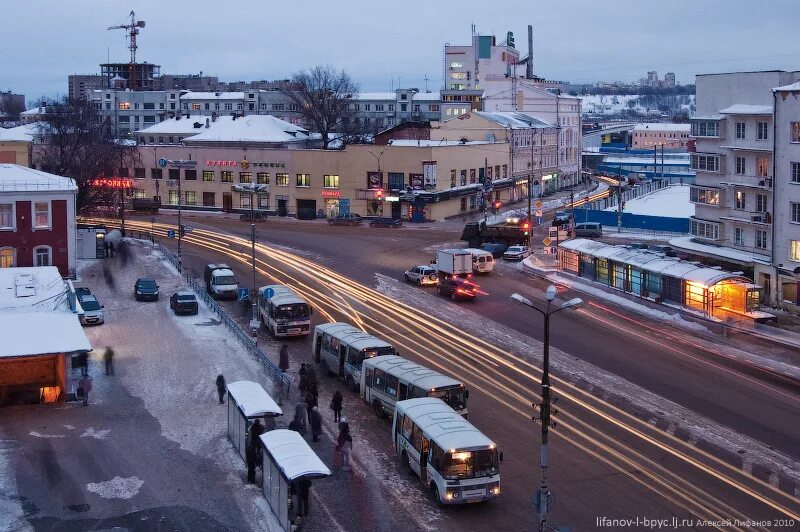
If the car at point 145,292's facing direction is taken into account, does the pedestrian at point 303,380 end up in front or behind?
in front

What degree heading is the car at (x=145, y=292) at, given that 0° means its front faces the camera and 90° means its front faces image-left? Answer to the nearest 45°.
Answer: approximately 0°

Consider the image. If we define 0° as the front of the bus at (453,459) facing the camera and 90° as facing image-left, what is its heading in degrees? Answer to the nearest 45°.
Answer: approximately 315°

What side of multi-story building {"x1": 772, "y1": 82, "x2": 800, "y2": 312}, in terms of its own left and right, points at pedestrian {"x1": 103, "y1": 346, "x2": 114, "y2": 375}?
front

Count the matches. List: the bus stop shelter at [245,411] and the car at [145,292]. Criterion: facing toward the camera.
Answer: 1

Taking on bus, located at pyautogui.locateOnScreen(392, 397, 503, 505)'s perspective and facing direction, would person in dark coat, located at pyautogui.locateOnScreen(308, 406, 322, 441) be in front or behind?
behind

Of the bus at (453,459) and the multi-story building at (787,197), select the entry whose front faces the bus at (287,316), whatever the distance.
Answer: the multi-story building

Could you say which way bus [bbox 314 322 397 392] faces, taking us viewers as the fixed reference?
facing the viewer and to the right of the viewer

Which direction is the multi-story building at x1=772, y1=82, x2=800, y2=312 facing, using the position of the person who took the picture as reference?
facing the viewer and to the left of the viewer

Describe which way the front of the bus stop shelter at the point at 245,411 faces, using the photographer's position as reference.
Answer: facing away from the viewer and to the right of the viewer

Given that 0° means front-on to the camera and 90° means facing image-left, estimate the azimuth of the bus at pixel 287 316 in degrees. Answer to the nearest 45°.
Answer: approximately 315°

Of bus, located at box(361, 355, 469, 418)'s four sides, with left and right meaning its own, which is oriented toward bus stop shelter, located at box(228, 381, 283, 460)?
right

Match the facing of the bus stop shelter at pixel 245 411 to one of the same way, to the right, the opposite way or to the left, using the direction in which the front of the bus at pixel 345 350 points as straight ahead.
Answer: to the left
